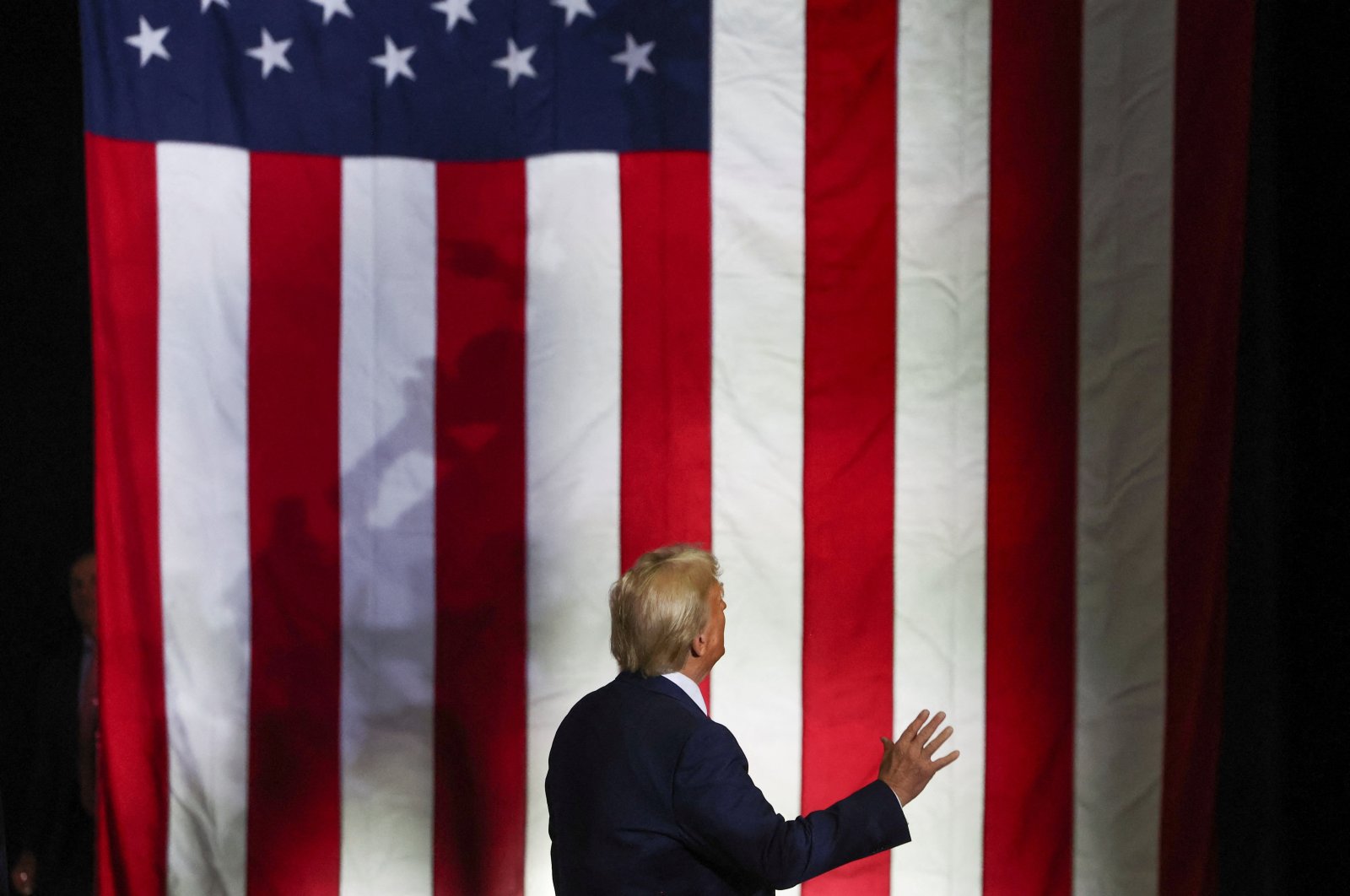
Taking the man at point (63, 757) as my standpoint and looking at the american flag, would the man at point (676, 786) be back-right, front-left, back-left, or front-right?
front-right

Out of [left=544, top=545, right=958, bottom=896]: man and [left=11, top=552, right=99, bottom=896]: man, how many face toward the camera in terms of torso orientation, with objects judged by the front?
1

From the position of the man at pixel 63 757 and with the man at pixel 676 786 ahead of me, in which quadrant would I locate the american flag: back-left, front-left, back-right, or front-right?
front-left

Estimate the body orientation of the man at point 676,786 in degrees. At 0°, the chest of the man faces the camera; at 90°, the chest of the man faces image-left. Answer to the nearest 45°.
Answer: approximately 225°

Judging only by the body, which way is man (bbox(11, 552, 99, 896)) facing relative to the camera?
toward the camera

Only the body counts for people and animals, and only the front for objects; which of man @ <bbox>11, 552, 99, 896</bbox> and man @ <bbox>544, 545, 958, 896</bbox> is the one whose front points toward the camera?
man @ <bbox>11, 552, 99, 896</bbox>

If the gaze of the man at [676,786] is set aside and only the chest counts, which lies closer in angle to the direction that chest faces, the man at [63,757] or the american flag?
the american flag

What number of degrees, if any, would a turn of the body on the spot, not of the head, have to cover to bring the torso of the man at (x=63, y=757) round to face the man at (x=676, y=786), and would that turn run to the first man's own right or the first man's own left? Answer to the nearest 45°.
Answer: approximately 45° to the first man's own left

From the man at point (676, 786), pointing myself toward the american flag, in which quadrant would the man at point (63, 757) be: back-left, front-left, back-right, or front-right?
front-left

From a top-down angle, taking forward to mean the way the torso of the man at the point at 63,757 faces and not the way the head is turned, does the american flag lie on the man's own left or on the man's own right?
on the man's own left

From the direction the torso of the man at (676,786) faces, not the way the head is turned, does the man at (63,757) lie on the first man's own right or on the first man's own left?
on the first man's own left

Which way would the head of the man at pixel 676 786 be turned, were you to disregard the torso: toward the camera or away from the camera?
away from the camera
